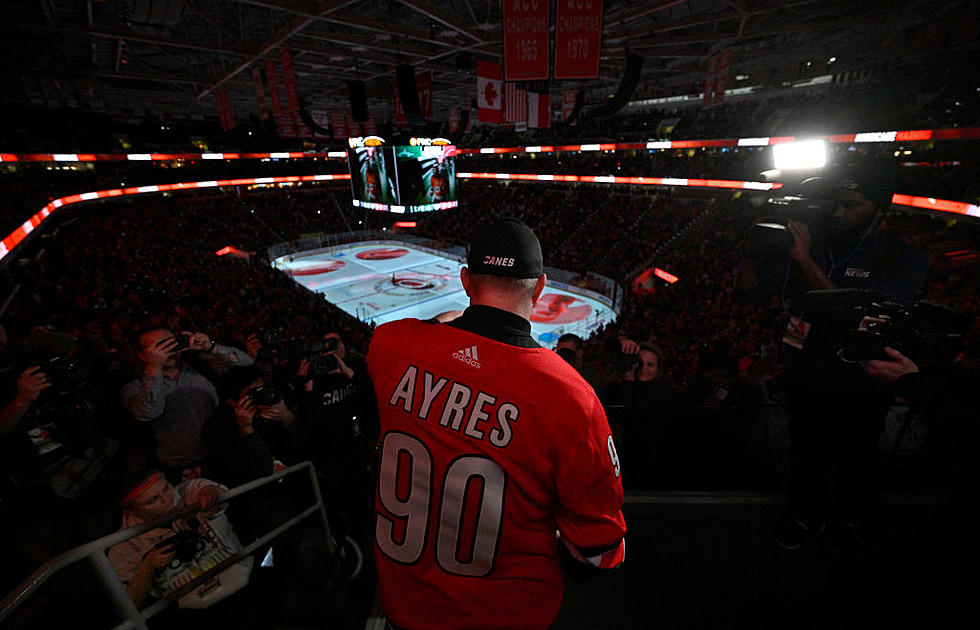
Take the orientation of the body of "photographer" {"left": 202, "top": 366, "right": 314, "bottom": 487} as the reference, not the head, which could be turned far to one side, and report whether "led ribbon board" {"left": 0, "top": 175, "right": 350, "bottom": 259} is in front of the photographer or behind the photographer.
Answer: behind

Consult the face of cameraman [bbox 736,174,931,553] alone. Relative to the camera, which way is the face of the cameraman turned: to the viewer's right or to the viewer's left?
to the viewer's left

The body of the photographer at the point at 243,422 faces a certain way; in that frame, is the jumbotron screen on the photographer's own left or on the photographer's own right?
on the photographer's own left

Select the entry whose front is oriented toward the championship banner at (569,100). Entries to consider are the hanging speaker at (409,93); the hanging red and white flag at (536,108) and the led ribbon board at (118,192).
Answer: the led ribbon board

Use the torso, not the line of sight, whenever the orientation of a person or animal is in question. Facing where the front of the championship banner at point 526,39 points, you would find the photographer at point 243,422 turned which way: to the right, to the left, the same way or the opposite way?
to the left

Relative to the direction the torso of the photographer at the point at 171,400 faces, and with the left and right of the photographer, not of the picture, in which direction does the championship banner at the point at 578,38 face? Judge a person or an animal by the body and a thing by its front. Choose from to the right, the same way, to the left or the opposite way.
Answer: to the right

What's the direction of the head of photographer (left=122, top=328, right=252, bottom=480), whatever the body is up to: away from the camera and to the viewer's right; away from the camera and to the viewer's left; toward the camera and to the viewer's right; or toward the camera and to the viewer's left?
toward the camera and to the viewer's right

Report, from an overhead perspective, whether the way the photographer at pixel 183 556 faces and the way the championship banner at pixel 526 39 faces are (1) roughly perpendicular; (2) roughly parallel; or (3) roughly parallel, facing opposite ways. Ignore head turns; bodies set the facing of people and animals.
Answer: roughly perpendicular

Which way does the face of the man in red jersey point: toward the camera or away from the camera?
away from the camera

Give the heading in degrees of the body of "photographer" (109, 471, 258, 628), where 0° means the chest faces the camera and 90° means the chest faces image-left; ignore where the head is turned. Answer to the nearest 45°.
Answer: approximately 315°

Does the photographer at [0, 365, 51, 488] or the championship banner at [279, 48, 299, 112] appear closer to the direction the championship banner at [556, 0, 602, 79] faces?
the photographer

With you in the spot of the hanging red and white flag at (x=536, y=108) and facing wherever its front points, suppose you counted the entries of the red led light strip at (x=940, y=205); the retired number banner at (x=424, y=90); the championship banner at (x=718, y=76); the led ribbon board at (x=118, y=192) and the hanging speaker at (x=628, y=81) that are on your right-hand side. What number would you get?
2
